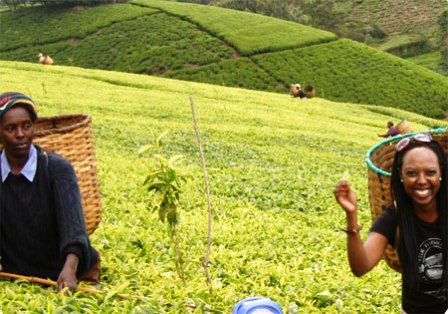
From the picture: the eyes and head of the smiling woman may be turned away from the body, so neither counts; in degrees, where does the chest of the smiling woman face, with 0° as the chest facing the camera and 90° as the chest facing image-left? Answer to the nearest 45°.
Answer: approximately 0°

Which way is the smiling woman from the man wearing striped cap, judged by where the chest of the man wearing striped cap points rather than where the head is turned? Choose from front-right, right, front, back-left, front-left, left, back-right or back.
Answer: front-left

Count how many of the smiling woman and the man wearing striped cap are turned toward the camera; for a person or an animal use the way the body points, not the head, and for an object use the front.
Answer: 2

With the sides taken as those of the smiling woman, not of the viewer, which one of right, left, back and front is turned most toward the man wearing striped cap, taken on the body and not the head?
right

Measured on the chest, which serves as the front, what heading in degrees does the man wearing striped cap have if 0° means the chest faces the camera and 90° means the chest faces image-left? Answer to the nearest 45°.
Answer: approximately 0°

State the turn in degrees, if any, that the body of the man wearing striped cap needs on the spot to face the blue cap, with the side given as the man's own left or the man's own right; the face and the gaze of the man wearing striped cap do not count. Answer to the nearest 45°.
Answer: approximately 45° to the man's own left

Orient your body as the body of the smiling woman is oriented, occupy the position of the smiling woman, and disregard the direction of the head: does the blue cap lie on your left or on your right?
on your right
